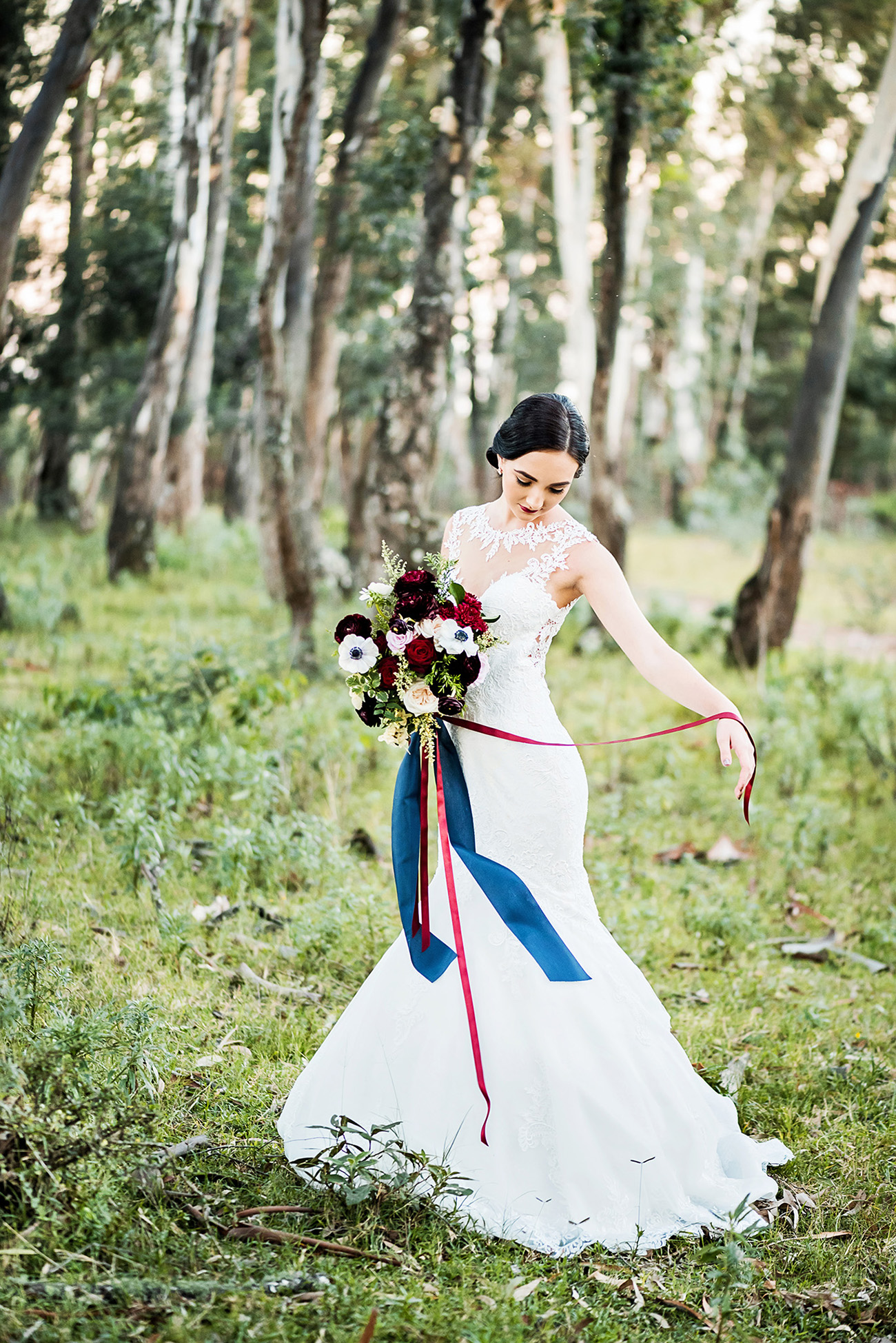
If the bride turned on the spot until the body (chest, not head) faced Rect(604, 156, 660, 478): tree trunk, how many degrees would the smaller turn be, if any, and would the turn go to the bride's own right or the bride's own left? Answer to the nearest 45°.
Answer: approximately 135° to the bride's own right

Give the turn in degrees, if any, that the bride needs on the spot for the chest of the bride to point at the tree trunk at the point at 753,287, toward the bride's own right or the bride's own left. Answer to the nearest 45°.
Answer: approximately 135° to the bride's own right

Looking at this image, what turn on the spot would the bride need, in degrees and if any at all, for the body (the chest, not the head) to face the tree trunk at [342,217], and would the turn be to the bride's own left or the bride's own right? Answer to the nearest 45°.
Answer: approximately 135° to the bride's own right

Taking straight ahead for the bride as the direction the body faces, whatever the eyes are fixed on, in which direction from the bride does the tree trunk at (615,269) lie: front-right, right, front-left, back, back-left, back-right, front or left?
back-right

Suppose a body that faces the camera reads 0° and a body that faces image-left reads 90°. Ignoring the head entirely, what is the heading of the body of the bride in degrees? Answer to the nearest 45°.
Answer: approximately 45°
